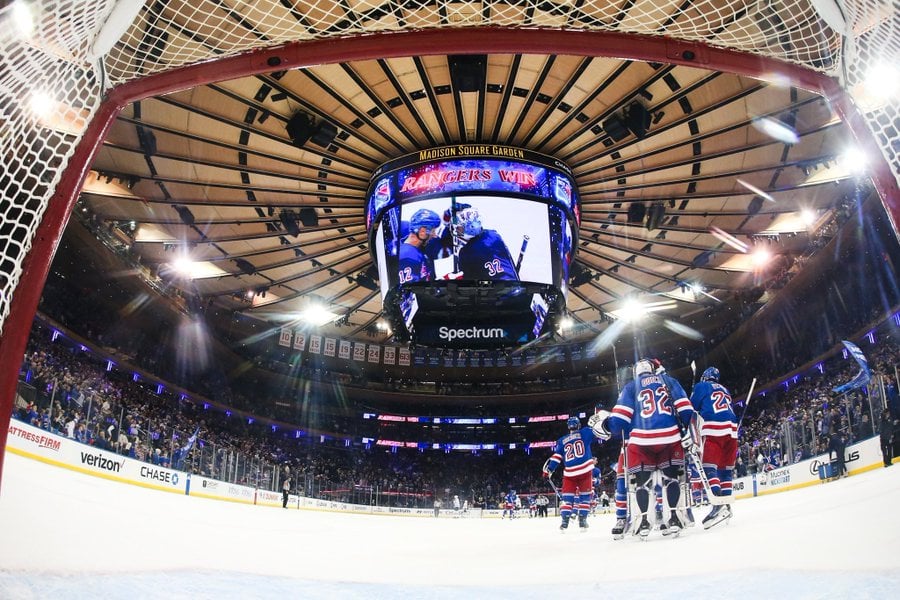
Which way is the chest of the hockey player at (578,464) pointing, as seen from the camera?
away from the camera

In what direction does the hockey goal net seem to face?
away from the camera

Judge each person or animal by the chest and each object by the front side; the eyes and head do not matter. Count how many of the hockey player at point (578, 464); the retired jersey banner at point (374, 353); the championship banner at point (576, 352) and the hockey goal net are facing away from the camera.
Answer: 2

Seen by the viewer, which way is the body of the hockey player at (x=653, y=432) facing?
away from the camera

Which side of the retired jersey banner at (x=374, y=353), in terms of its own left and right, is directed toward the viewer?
front

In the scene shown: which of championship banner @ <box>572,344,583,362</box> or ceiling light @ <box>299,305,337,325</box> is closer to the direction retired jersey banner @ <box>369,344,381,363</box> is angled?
the ceiling light

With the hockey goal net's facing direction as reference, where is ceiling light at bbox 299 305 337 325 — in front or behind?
in front

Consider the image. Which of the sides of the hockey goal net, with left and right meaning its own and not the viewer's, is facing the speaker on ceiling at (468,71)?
front

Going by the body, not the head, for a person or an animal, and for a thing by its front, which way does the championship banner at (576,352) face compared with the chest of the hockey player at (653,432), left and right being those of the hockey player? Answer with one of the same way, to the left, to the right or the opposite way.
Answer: the opposite way

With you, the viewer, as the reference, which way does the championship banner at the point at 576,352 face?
facing the viewer

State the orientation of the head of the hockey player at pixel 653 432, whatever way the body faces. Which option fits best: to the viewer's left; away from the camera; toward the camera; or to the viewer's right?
away from the camera

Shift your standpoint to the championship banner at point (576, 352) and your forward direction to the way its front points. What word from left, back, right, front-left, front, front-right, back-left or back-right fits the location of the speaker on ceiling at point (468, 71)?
front

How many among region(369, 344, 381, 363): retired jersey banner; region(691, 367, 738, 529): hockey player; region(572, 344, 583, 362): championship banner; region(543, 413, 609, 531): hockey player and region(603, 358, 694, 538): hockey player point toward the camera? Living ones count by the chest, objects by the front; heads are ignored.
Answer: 2

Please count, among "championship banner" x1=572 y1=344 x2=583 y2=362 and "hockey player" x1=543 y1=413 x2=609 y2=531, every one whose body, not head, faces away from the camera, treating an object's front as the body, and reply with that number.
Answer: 1

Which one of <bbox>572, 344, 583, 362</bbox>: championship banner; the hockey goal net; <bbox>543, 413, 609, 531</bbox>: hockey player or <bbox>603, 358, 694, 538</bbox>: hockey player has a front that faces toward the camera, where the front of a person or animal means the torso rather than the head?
the championship banner

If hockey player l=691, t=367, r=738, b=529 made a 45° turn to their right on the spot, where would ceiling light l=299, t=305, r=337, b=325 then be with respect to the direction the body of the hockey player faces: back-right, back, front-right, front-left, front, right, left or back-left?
front-left

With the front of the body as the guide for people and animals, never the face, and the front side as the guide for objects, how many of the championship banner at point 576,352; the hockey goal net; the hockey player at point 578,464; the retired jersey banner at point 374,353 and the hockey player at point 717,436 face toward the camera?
2
